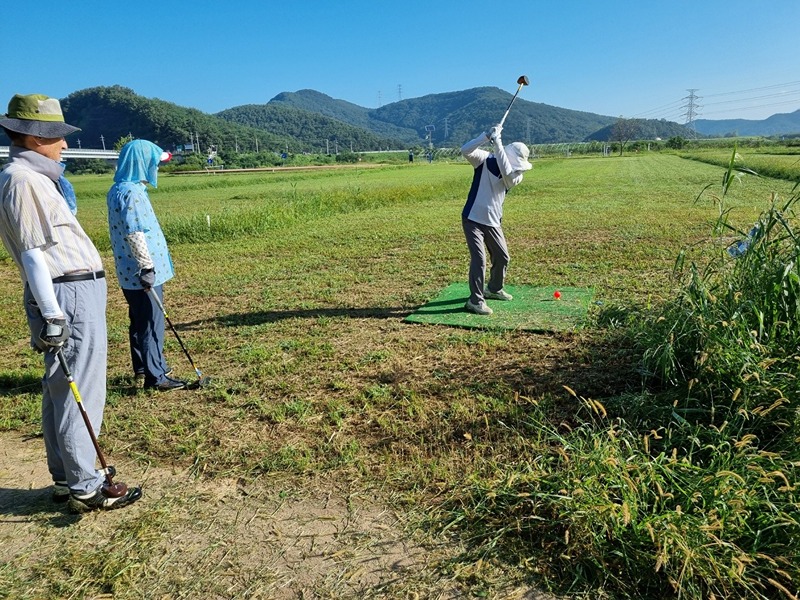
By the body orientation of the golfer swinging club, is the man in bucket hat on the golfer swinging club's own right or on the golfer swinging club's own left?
on the golfer swinging club's own right

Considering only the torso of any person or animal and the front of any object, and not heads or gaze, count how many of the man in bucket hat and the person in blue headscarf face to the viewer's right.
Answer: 2

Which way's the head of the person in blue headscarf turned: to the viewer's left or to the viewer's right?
to the viewer's right

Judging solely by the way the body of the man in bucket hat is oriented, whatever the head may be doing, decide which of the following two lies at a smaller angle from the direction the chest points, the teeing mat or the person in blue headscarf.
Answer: the teeing mat

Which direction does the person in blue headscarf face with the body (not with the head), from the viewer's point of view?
to the viewer's right

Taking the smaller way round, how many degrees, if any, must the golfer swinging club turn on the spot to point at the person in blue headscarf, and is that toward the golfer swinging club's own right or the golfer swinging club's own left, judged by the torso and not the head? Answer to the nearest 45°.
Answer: approximately 90° to the golfer swinging club's own right

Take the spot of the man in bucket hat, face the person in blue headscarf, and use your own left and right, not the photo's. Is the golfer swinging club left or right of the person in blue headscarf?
right

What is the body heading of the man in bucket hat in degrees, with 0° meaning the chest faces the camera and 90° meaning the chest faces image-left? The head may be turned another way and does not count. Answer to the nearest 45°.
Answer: approximately 270°
